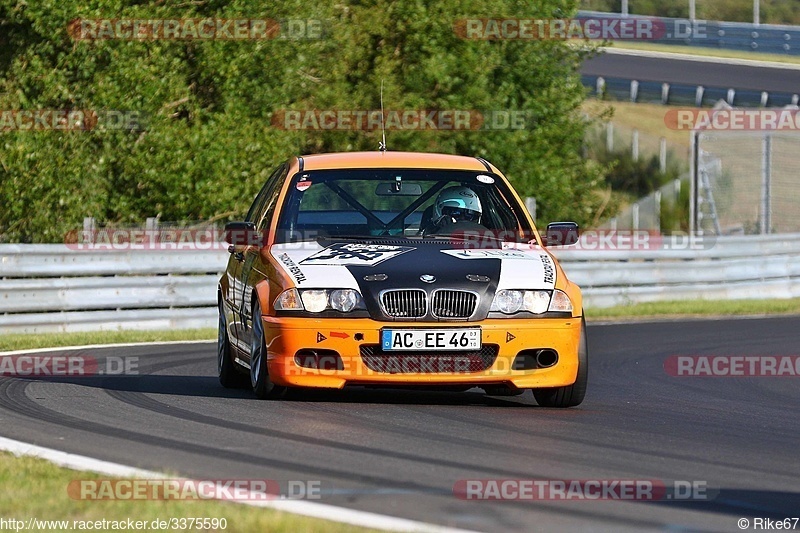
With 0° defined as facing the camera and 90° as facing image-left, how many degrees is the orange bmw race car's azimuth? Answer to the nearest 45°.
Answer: approximately 0°

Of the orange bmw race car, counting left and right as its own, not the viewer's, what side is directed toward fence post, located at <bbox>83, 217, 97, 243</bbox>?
back

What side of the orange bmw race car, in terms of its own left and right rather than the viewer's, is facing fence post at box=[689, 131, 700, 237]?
back

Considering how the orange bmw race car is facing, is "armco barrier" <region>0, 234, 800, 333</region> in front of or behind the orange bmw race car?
behind

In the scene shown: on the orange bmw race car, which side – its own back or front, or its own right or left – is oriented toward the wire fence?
back

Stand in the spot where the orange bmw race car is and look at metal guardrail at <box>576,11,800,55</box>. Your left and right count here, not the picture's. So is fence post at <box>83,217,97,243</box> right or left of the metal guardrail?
left

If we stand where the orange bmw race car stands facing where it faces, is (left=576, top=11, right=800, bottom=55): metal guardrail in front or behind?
behind
